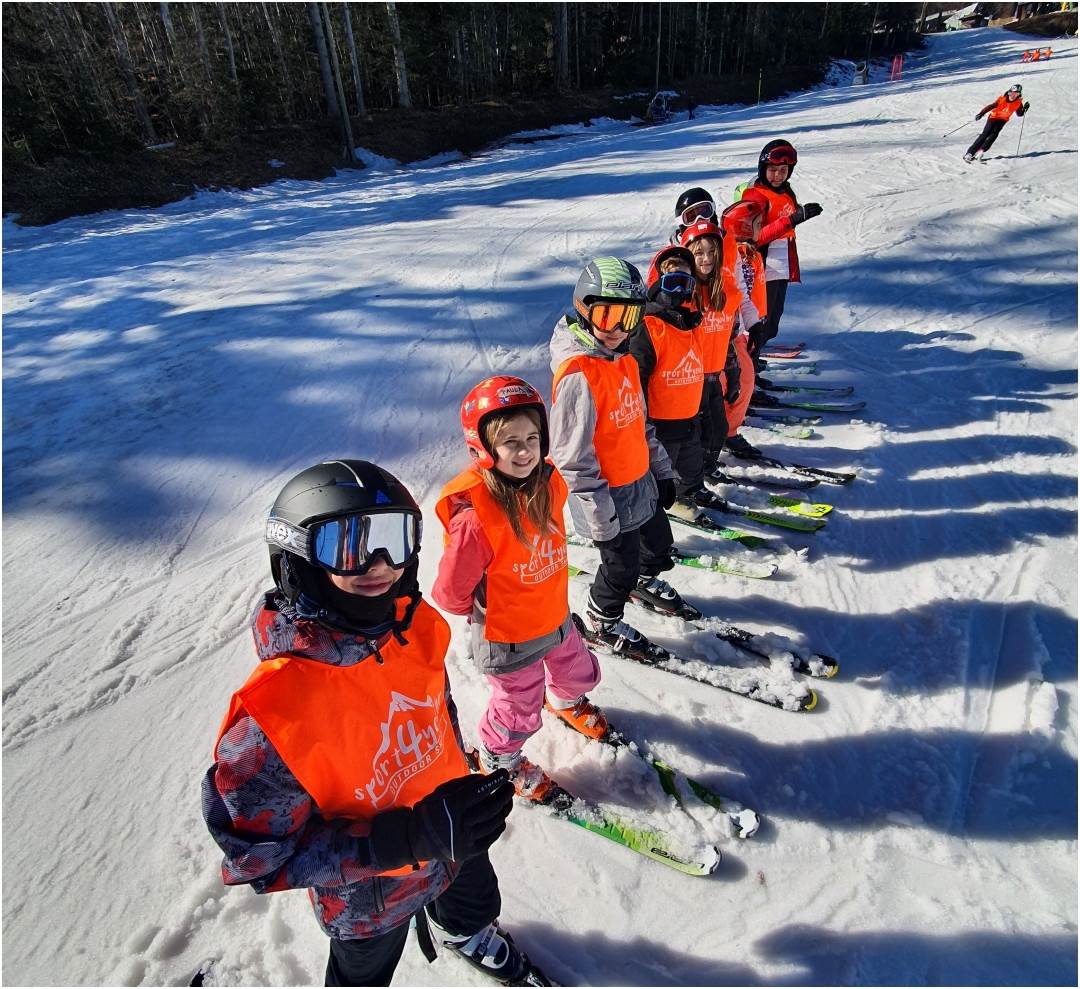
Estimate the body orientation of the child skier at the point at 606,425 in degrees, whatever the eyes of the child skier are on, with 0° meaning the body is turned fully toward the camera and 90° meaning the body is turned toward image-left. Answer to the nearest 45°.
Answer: approximately 315°

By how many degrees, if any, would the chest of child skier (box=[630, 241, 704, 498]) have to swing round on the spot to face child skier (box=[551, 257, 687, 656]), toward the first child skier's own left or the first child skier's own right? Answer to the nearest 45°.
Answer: approximately 45° to the first child skier's own right

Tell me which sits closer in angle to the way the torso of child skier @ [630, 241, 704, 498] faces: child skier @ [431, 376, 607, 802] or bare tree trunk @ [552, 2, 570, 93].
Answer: the child skier

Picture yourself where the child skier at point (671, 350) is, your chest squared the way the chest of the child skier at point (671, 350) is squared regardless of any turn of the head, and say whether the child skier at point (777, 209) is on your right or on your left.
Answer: on your left

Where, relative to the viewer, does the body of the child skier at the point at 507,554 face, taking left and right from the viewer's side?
facing the viewer and to the right of the viewer

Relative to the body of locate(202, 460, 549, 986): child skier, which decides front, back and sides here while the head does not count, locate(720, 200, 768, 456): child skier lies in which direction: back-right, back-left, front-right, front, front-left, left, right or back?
left

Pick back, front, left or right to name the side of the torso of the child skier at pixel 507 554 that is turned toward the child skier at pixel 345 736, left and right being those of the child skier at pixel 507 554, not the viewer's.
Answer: right

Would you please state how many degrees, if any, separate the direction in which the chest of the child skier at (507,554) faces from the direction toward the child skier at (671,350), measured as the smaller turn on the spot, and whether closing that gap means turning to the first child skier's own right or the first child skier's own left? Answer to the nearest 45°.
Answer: approximately 90° to the first child skier's own left
